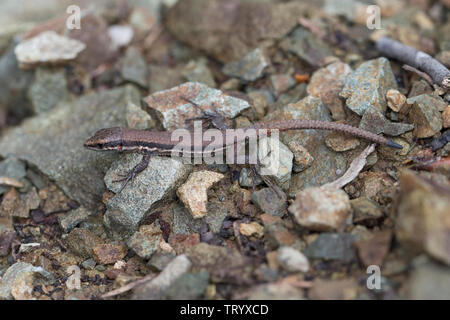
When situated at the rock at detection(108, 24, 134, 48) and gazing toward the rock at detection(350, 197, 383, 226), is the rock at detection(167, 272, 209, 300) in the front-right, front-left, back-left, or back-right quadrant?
front-right

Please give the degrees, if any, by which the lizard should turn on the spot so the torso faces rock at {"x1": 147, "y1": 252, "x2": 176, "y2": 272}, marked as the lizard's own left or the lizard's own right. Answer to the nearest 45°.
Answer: approximately 90° to the lizard's own left

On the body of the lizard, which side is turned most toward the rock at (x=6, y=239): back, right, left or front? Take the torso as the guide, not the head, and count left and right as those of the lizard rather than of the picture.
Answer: front

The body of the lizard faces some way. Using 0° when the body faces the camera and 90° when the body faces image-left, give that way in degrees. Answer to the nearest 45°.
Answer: approximately 90°

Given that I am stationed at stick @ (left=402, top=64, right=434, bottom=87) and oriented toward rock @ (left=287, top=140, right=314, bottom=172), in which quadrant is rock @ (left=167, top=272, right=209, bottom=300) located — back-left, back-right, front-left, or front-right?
front-left

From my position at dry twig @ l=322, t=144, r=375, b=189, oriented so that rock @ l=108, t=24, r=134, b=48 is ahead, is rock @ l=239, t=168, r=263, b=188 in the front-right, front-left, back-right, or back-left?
front-left

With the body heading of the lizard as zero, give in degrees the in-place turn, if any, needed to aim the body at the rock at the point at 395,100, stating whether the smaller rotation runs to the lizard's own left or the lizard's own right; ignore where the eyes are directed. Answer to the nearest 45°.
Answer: approximately 180°

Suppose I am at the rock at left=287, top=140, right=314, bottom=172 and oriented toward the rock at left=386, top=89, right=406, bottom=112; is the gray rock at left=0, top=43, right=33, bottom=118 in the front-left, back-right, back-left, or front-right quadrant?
back-left

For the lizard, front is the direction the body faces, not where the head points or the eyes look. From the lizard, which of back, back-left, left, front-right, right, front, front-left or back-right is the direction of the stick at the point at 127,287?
left

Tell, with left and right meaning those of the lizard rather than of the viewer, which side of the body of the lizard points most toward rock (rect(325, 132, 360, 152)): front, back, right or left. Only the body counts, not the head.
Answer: back

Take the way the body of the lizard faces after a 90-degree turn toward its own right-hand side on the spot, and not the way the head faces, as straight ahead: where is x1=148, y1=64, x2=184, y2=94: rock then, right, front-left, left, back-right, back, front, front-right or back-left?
front
